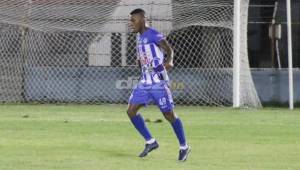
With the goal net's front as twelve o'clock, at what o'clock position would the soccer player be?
The soccer player is roughly at 12 o'clock from the goal net.

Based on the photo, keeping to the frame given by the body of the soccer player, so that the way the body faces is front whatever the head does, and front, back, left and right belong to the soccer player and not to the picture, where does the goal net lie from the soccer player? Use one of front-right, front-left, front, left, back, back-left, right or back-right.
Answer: back-right

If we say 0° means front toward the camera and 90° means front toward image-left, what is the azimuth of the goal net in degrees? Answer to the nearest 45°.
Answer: approximately 0°

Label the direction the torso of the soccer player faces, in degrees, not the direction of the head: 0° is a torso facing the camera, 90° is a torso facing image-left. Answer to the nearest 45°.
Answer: approximately 45°
